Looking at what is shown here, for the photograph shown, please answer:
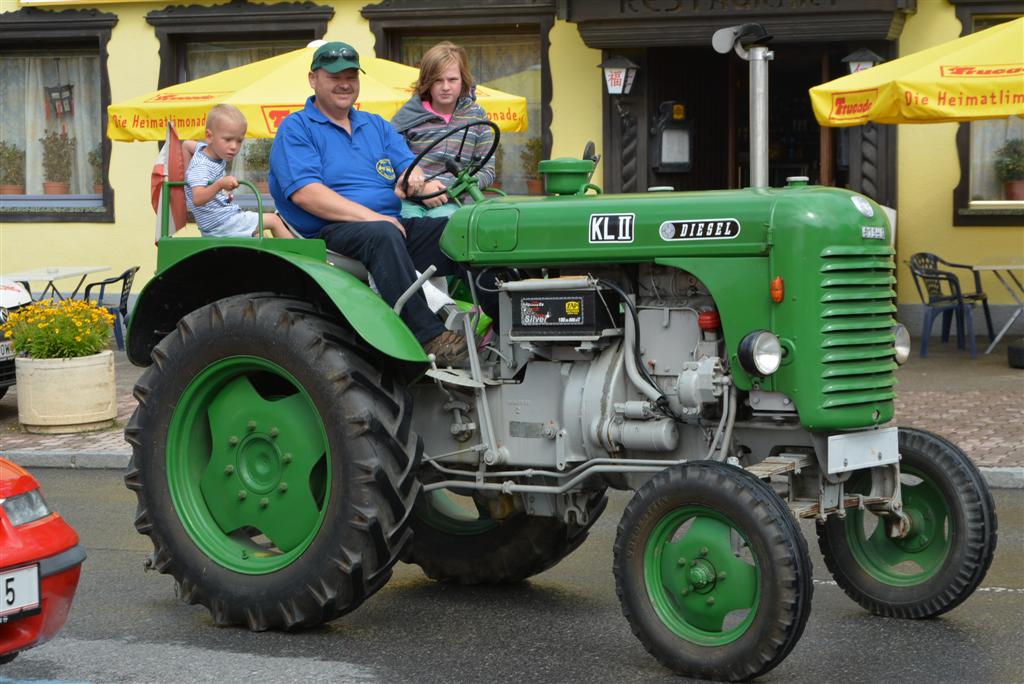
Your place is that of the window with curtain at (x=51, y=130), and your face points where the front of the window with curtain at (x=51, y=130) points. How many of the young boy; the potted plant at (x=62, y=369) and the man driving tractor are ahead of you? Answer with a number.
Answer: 3

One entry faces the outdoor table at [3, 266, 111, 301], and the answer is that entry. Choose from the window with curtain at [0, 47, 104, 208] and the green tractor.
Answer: the window with curtain

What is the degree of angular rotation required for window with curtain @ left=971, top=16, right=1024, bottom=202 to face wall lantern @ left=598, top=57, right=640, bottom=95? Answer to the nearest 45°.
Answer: approximately 90° to its right

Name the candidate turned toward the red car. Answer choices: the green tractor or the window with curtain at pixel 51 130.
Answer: the window with curtain

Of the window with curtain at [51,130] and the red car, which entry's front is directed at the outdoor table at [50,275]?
the window with curtain

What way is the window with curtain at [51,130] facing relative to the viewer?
toward the camera

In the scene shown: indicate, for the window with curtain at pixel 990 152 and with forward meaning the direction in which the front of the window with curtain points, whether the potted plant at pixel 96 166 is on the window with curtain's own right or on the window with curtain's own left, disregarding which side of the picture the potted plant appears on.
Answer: on the window with curtain's own right

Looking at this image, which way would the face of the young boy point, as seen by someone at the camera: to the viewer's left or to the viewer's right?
to the viewer's right

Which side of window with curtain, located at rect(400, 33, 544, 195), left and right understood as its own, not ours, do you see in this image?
front

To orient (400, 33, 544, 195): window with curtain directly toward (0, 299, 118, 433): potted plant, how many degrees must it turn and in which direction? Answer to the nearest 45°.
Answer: approximately 45° to its right

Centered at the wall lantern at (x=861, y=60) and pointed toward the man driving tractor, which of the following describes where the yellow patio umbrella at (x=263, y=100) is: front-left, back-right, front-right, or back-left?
front-right

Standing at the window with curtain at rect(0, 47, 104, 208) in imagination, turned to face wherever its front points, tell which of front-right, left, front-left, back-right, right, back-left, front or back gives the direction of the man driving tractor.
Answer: front

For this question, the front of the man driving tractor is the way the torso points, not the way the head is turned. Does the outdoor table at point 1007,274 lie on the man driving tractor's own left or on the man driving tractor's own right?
on the man driving tractor's own left

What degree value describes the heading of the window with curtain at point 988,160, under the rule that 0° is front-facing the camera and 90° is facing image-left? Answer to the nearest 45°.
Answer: approximately 0°

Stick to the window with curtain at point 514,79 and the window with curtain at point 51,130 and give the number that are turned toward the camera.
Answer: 2
